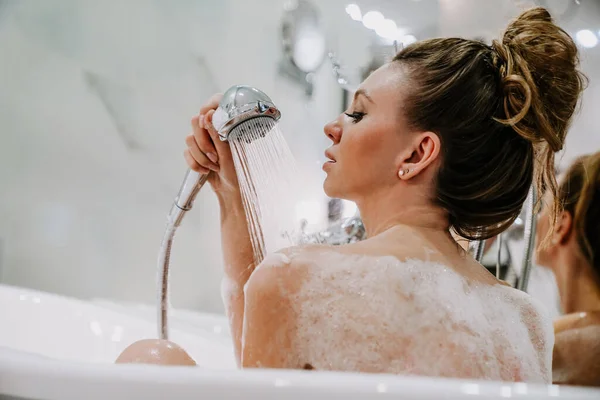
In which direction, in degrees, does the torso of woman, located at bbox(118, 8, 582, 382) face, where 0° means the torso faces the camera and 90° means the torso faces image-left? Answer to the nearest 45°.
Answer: approximately 135°

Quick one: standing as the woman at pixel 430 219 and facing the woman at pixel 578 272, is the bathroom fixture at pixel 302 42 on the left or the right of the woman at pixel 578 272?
left

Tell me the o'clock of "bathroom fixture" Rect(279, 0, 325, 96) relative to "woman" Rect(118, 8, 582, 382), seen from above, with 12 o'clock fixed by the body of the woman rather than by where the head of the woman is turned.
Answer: The bathroom fixture is roughly at 1 o'clock from the woman.

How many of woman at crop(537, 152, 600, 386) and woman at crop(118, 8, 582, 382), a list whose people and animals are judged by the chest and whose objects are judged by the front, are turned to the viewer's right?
0

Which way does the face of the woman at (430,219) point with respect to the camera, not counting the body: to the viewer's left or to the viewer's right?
to the viewer's left

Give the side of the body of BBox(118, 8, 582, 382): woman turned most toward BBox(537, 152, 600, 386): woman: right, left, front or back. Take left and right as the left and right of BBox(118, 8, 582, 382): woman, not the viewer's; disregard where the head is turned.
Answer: right
